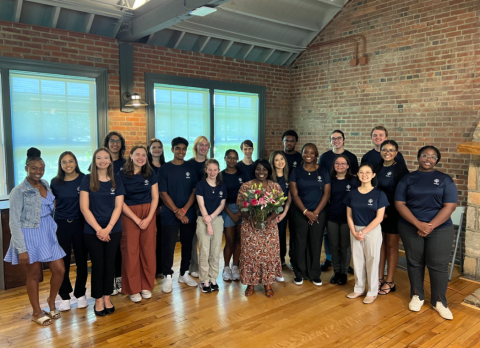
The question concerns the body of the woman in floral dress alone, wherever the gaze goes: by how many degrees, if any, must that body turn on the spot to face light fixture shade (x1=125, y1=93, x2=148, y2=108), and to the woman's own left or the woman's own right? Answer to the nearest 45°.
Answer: approximately 135° to the woman's own right

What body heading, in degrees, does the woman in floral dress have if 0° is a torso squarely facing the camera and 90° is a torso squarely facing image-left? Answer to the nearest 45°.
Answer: approximately 0°

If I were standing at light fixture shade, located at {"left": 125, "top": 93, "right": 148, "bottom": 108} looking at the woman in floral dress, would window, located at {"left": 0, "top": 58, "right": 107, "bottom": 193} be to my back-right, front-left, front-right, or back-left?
back-right

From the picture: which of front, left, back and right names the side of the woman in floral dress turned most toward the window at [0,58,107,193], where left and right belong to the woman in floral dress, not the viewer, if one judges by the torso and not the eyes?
right

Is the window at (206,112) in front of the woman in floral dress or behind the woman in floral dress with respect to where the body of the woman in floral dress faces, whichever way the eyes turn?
behind
